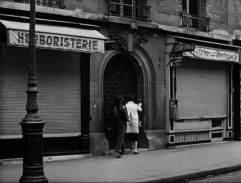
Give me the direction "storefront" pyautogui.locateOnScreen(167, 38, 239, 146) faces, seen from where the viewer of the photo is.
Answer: facing the viewer and to the right of the viewer

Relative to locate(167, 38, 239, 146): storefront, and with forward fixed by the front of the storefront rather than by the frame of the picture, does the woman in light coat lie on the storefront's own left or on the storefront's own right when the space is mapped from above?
on the storefront's own right

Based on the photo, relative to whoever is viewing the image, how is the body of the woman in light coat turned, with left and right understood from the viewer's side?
facing away from the viewer and to the right of the viewer

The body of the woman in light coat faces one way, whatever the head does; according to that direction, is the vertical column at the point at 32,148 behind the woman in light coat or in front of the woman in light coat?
behind

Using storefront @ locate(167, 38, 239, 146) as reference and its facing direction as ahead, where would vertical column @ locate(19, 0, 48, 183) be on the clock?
The vertical column is roughly at 2 o'clock from the storefront.

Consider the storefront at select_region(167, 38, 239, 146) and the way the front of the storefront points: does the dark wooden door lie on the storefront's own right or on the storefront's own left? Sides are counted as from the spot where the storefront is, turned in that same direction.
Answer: on the storefront's own right

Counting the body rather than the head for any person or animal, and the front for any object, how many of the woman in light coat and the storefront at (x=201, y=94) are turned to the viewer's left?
0

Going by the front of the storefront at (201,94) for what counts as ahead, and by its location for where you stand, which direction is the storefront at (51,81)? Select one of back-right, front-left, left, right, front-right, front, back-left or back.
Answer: right

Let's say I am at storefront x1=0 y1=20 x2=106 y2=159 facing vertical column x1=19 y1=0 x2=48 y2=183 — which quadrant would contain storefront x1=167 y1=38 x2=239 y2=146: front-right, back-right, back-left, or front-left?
back-left
